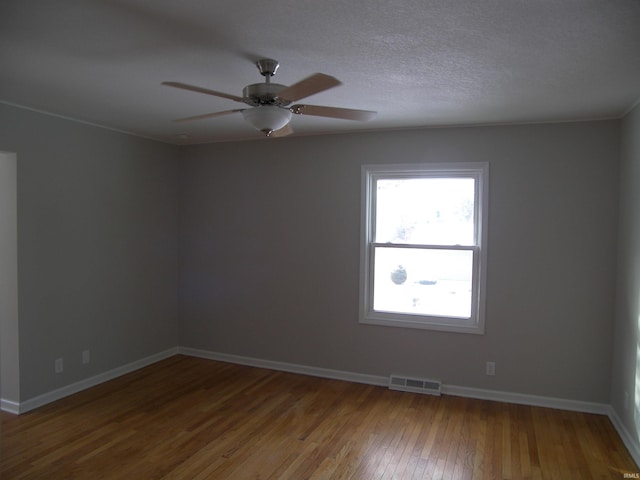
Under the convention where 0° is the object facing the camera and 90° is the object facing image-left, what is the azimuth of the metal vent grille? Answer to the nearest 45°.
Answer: approximately 0°
